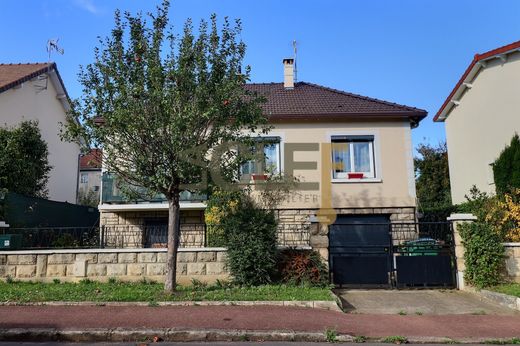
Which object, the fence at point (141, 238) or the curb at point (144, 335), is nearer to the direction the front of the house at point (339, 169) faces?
the curb

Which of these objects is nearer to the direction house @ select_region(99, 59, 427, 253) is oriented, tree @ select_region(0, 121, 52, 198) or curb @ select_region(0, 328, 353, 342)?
the curb

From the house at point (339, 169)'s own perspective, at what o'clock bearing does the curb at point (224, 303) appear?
The curb is roughly at 1 o'clock from the house.

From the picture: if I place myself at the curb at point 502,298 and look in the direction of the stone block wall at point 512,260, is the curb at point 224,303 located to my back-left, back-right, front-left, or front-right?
back-left

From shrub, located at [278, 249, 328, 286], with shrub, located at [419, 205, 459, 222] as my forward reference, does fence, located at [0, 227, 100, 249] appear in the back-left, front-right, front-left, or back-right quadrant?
back-left

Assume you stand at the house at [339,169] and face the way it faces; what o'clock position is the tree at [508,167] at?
The tree is roughly at 9 o'clock from the house.

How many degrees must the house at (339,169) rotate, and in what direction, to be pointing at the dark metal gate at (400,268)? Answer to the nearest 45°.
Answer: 0° — it already faces it

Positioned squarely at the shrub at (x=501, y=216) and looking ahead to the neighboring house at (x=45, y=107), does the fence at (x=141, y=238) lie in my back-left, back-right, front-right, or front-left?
front-left

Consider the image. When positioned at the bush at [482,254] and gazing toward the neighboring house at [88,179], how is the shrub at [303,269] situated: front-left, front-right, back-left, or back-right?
front-left

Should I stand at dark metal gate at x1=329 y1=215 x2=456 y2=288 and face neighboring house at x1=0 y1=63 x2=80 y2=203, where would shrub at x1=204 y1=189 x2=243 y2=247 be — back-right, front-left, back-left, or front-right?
front-left

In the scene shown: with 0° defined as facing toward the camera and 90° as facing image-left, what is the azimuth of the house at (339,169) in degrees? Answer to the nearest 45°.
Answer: approximately 0°

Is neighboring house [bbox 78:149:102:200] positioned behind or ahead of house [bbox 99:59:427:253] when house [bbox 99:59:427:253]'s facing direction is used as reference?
behind

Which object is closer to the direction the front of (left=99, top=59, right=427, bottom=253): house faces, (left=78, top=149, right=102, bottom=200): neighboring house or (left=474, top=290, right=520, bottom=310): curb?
the curb

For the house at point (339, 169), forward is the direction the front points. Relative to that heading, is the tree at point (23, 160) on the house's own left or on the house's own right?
on the house's own right

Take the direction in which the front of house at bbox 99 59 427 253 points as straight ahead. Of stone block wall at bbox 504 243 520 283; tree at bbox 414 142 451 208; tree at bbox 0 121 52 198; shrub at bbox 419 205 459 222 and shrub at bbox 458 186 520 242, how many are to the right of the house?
1

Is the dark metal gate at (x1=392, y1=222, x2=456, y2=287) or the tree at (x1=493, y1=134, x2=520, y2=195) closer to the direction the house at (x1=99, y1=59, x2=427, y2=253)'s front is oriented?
the dark metal gate

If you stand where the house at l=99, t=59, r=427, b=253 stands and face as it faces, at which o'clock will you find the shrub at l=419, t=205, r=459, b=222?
The shrub is roughly at 8 o'clock from the house.
